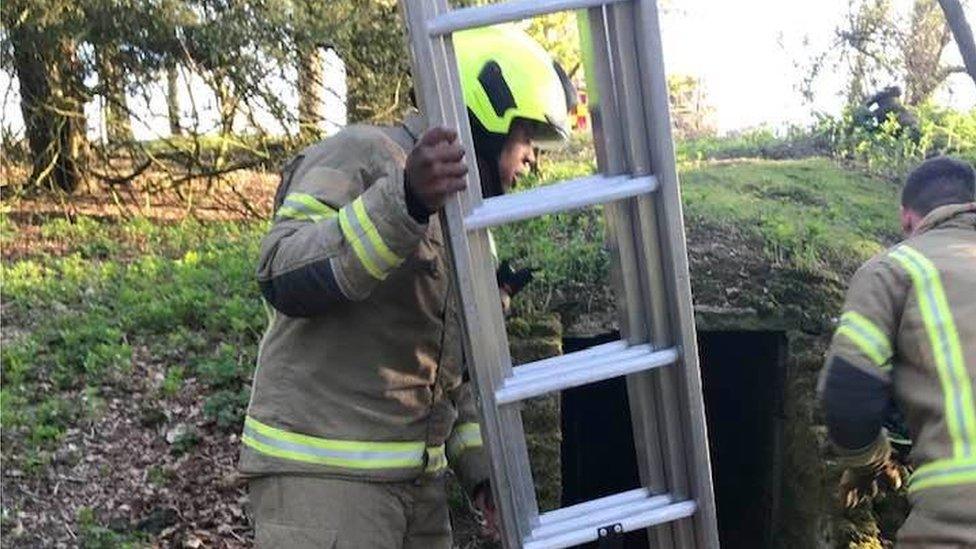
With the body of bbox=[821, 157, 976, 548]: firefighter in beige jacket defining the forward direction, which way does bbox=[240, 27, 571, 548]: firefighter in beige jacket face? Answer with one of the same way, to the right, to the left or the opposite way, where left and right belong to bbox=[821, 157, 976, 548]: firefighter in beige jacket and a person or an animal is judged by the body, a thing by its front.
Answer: to the right

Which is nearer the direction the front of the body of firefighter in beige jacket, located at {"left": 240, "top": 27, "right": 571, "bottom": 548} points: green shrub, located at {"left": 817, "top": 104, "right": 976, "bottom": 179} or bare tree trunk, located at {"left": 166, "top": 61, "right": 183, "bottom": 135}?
the green shrub

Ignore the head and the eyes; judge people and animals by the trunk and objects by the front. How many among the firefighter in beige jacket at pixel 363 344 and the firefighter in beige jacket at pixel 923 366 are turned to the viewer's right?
1

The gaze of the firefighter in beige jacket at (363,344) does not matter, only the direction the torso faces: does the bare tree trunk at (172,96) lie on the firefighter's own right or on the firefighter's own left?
on the firefighter's own left

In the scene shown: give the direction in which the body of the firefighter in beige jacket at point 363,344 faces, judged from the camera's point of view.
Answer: to the viewer's right

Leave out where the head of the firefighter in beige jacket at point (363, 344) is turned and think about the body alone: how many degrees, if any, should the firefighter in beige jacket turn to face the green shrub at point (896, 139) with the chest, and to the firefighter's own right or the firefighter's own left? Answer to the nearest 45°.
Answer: approximately 45° to the firefighter's own left

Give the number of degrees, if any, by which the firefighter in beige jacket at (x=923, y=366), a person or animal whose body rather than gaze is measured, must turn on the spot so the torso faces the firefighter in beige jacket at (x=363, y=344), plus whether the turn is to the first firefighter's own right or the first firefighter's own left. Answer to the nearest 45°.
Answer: approximately 90° to the first firefighter's own left

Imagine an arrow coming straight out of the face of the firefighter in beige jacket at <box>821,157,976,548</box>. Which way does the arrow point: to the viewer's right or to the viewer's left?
to the viewer's left

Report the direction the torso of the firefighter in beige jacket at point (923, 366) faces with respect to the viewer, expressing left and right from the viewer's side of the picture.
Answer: facing away from the viewer and to the left of the viewer

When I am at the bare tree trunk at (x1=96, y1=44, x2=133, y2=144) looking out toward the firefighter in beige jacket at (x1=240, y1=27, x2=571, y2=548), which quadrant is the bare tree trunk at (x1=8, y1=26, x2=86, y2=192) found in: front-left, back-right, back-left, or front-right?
front-right

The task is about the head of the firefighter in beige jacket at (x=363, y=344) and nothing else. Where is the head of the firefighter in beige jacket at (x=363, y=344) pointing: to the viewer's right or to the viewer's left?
to the viewer's right
